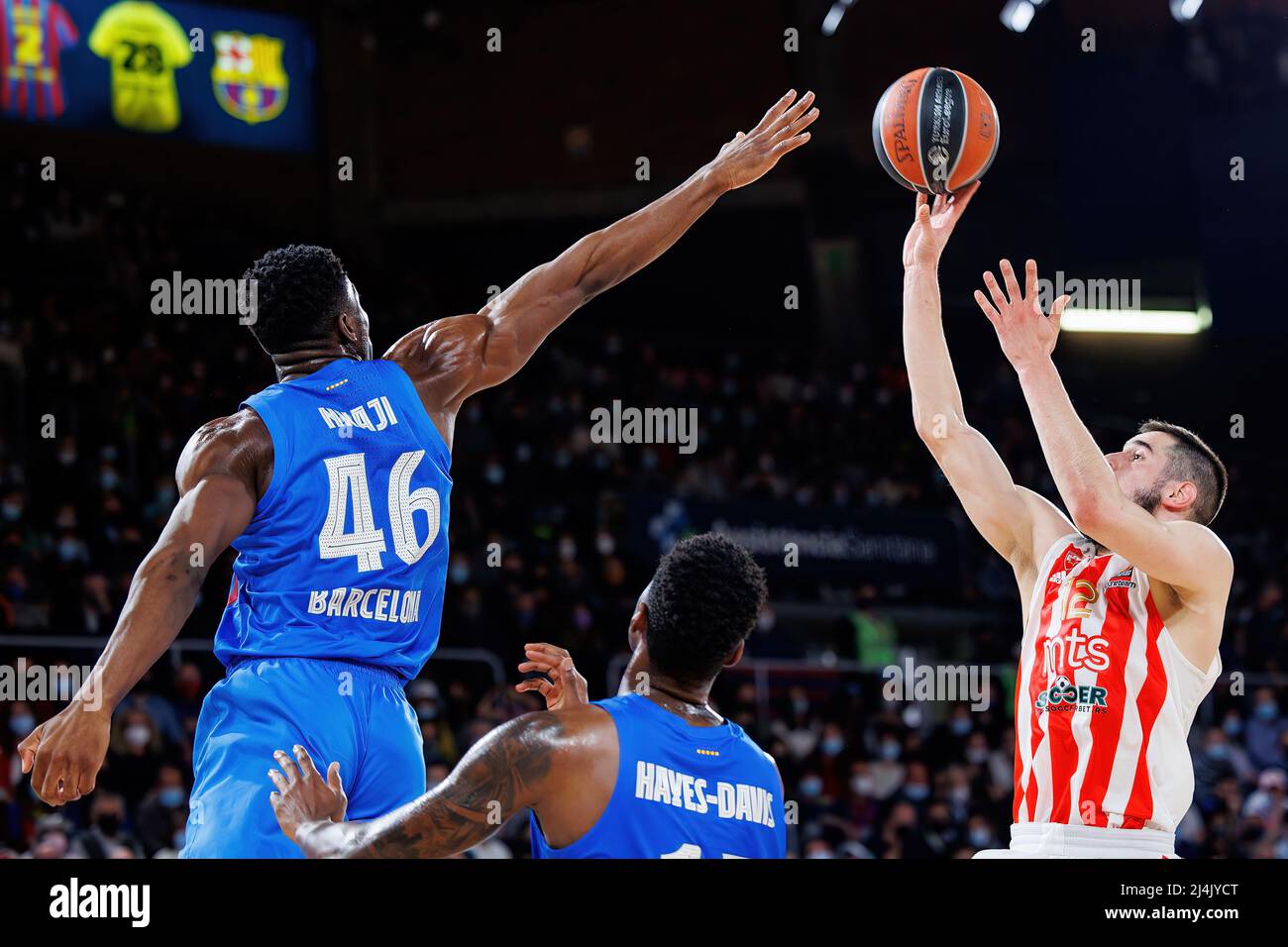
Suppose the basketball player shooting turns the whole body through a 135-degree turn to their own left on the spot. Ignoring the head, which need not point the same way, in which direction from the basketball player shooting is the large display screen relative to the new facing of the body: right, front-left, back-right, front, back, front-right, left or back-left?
back-left

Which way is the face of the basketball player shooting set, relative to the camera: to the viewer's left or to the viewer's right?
to the viewer's left

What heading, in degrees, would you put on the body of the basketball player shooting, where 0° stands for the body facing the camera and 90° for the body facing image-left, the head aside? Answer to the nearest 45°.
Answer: approximately 45°
